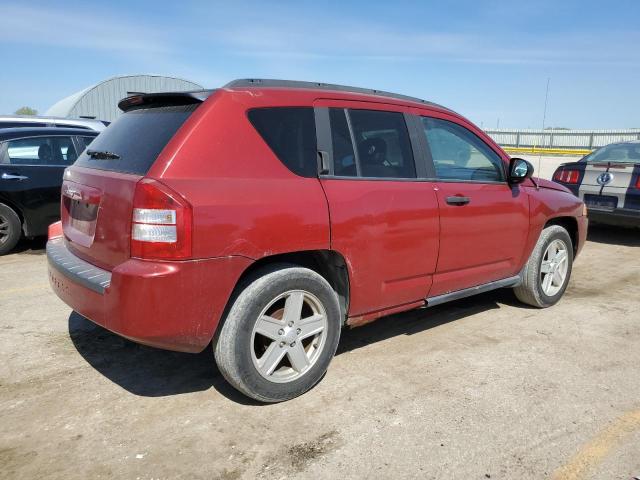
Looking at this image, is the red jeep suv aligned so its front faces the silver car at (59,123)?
no

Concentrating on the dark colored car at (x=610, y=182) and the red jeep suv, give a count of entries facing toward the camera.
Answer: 0

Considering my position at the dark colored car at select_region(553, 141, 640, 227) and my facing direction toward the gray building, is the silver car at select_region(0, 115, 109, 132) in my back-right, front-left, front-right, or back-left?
front-left

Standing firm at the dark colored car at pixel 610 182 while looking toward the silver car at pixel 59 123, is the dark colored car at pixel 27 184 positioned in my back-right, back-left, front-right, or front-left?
front-left

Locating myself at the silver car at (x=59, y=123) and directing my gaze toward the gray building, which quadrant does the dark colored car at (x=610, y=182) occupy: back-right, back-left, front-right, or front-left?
back-right

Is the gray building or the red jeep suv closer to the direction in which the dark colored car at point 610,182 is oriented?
the gray building

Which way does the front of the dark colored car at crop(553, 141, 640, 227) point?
away from the camera

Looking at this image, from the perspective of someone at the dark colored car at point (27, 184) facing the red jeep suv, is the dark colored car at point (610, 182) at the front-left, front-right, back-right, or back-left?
front-left

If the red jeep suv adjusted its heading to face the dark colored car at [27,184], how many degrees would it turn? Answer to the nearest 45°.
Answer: approximately 90° to its left

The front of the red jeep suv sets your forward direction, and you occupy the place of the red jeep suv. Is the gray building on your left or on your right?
on your left

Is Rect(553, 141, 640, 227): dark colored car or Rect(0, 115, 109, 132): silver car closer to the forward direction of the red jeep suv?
the dark colored car

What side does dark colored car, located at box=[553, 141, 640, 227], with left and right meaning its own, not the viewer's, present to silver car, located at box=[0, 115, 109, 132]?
left

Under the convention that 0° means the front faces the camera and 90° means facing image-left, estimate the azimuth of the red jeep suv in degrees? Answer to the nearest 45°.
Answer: approximately 225°

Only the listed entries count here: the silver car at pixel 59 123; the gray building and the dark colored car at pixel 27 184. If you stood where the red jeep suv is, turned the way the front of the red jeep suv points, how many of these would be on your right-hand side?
0

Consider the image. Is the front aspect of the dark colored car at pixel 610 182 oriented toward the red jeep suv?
no

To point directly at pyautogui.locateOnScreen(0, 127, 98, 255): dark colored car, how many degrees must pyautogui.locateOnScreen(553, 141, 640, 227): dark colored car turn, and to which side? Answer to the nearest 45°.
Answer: approximately 135° to its left

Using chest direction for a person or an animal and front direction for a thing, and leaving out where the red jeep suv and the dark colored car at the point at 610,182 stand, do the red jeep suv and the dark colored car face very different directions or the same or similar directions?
same or similar directions

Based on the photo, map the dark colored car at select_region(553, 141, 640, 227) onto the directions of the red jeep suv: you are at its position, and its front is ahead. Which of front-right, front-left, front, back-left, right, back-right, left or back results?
front

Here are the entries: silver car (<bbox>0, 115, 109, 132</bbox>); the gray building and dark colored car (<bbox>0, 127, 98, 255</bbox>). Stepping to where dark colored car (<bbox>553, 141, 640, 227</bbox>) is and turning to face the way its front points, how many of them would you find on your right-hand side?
0
